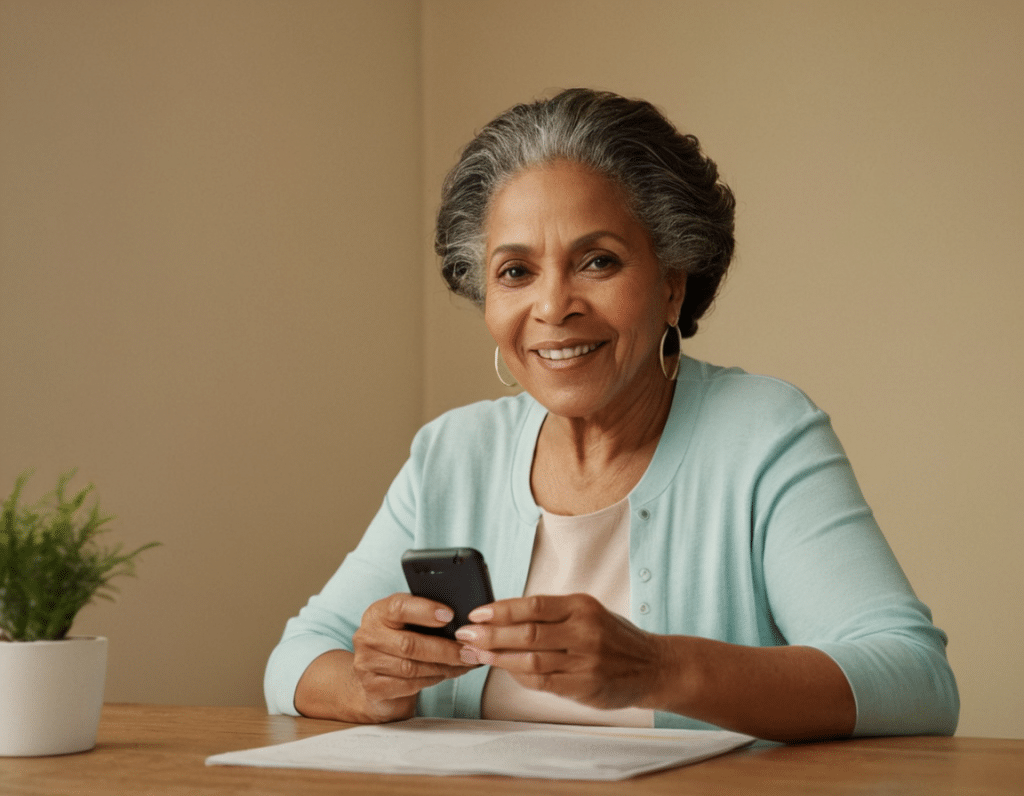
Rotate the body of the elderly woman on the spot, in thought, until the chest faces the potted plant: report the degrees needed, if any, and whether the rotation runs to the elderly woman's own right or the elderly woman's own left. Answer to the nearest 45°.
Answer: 0° — they already face it

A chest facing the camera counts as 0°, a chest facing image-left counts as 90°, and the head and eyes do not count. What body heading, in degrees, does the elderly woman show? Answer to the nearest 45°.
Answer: approximately 45°
